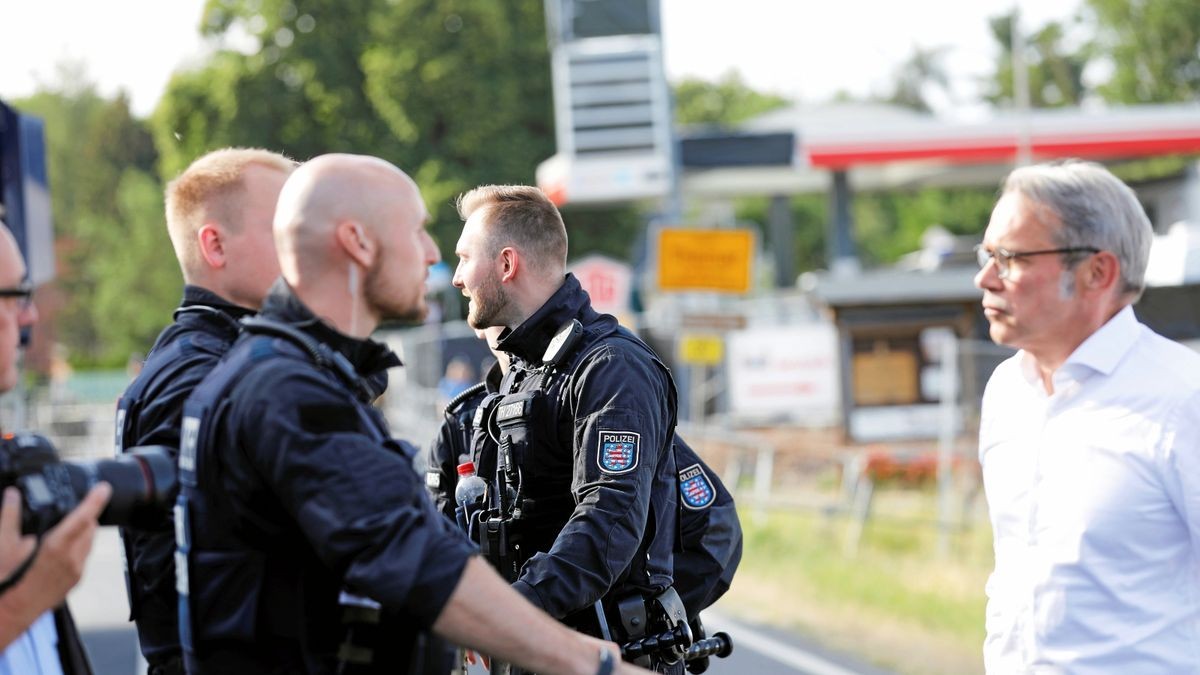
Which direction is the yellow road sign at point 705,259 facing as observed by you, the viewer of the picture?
facing the viewer

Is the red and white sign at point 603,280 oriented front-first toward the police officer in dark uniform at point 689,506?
yes

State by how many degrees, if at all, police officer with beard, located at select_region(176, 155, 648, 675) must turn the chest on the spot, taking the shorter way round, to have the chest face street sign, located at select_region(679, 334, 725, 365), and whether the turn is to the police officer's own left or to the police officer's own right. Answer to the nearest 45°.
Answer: approximately 90° to the police officer's own left

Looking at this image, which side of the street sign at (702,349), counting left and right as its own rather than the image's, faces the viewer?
front

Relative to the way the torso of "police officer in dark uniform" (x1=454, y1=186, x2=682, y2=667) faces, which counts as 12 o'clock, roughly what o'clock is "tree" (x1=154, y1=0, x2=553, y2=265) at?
The tree is roughly at 3 o'clock from the police officer in dark uniform.

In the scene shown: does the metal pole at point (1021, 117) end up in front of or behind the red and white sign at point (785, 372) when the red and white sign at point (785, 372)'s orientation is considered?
behind

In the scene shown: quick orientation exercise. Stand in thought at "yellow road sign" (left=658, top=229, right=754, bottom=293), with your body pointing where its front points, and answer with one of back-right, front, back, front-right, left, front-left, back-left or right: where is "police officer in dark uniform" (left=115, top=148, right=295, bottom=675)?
front

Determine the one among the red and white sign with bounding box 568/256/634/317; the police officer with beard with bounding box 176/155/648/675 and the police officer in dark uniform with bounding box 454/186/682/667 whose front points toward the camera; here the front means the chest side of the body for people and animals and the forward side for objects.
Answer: the red and white sign

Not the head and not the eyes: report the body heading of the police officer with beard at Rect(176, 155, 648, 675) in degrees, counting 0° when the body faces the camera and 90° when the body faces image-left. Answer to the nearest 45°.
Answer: approximately 270°

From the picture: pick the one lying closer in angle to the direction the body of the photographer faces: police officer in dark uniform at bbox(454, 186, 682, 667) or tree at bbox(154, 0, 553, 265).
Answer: the police officer in dark uniform

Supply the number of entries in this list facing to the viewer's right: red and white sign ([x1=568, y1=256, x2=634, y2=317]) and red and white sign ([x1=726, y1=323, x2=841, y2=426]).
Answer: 0
